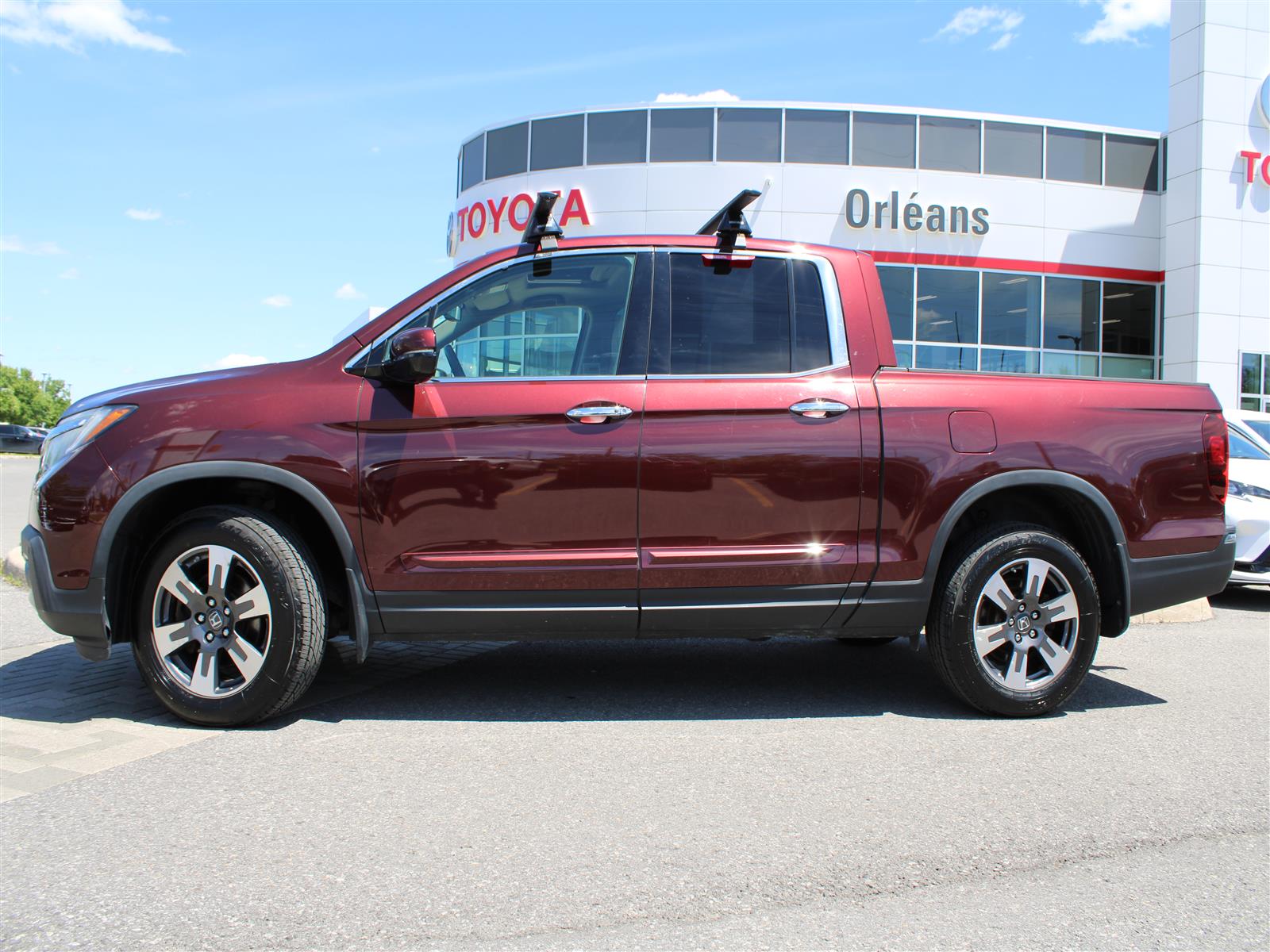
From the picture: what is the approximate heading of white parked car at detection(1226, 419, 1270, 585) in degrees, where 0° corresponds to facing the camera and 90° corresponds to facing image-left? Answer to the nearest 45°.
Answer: approximately 315°

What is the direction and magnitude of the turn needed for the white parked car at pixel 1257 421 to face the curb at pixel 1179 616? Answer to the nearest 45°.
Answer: approximately 45° to its right

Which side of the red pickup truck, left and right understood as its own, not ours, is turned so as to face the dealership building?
right

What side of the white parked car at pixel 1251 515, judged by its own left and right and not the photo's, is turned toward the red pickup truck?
right

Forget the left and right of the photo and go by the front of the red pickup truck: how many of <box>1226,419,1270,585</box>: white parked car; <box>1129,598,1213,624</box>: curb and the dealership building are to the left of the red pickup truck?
0

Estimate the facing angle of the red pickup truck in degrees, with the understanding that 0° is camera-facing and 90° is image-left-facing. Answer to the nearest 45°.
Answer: approximately 90°

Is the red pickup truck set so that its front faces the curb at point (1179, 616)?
no

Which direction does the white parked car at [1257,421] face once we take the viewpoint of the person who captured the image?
facing the viewer and to the right of the viewer

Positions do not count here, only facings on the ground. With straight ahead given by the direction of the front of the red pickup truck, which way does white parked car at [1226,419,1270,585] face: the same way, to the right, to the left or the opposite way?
to the left

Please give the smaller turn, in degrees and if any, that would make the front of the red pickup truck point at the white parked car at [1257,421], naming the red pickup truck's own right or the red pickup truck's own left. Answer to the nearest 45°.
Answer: approximately 135° to the red pickup truck's own right

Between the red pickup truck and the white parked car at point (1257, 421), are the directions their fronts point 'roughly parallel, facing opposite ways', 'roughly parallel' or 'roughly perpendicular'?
roughly perpendicular

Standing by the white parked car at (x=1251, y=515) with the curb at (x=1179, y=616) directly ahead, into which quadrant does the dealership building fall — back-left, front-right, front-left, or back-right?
back-right

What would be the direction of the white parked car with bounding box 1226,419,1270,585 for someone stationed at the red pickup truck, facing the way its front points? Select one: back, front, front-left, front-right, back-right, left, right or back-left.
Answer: back-right
